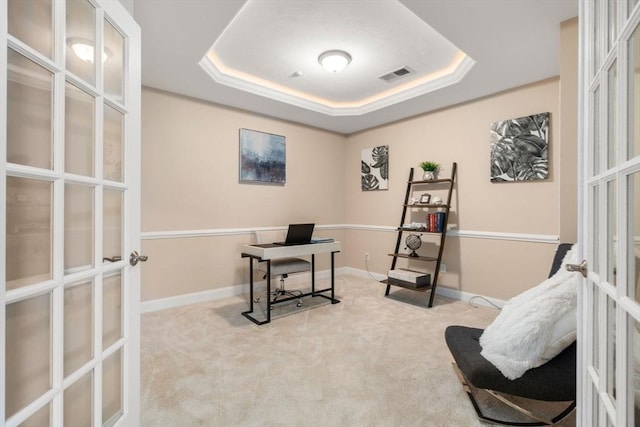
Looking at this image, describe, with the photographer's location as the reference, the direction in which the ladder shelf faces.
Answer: facing the viewer and to the left of the viewer

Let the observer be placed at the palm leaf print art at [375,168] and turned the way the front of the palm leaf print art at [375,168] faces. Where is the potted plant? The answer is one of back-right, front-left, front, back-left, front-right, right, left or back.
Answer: left

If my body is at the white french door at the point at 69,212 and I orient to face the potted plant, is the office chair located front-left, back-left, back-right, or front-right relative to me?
front-left

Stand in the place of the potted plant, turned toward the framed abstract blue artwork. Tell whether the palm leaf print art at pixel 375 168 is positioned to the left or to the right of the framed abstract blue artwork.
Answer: right

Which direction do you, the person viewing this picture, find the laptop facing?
facing away from the viewer and to the left of the viewer

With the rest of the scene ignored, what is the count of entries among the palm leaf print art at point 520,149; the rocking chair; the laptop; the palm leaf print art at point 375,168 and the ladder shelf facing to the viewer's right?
0

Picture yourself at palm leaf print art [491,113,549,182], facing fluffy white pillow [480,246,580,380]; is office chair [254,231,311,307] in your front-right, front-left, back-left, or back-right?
front-right

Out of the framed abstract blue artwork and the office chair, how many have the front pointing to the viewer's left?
0

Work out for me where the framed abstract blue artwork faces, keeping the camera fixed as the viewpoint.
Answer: facing the viewer and to the right of the viewer

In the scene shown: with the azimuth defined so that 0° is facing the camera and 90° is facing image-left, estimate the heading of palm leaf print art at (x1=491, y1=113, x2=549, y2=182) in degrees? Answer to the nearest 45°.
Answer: approximately 45°

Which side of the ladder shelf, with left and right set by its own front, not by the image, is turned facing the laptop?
front

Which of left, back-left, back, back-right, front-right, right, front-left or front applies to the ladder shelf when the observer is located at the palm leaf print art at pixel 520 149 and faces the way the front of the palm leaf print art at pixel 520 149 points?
front-right

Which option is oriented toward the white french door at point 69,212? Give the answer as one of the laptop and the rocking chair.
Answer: the rocking chair

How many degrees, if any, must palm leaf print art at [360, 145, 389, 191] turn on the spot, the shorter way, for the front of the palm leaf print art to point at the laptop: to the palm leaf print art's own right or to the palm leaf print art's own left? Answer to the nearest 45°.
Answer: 0° — it already faces it

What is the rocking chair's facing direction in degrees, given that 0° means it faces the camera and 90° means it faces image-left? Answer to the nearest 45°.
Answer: approximately 45°
